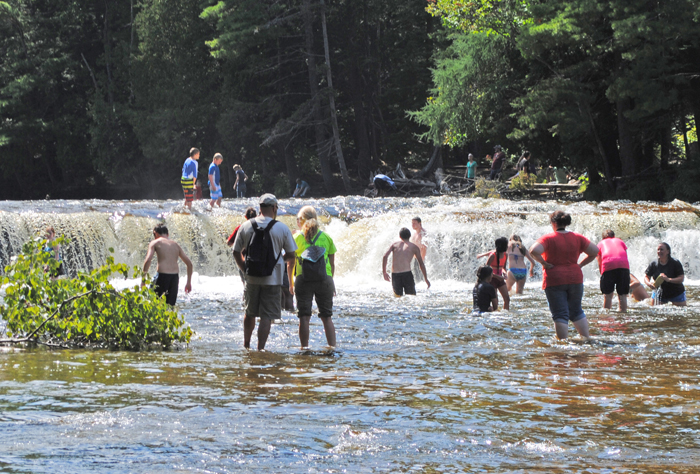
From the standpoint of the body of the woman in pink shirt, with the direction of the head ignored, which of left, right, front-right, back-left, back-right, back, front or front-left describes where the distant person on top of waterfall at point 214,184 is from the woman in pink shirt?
front-left

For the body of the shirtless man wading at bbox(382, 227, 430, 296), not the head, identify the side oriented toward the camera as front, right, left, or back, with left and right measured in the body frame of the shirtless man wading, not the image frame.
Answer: back

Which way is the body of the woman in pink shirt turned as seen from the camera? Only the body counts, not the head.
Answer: away from the camera

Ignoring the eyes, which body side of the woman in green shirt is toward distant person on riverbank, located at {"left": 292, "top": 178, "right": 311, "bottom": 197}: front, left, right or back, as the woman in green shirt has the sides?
front

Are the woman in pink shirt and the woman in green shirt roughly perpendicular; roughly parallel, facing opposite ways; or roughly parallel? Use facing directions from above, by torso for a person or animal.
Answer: roughly parallel

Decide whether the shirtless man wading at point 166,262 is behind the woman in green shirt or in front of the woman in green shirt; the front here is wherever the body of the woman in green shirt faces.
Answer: in front

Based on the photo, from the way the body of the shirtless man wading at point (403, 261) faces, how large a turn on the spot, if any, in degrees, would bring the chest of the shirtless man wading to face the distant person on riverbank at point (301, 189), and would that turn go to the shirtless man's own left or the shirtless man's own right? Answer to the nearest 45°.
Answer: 0° — they already face them

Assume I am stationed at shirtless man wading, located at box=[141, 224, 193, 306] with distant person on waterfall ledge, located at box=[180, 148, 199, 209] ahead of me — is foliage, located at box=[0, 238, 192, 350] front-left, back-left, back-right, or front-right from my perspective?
back-left

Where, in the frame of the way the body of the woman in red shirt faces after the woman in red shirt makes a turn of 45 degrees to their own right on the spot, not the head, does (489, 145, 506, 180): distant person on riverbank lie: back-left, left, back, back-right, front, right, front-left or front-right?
front-left

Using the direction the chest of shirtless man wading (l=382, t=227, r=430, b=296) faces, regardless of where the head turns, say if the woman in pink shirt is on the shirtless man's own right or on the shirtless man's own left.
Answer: on the shirtless man's own right

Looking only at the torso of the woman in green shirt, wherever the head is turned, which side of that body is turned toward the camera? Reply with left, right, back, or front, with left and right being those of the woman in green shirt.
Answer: back

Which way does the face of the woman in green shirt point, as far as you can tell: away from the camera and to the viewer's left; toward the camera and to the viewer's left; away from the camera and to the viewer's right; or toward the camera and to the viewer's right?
away from the camera and to the viewer's left
